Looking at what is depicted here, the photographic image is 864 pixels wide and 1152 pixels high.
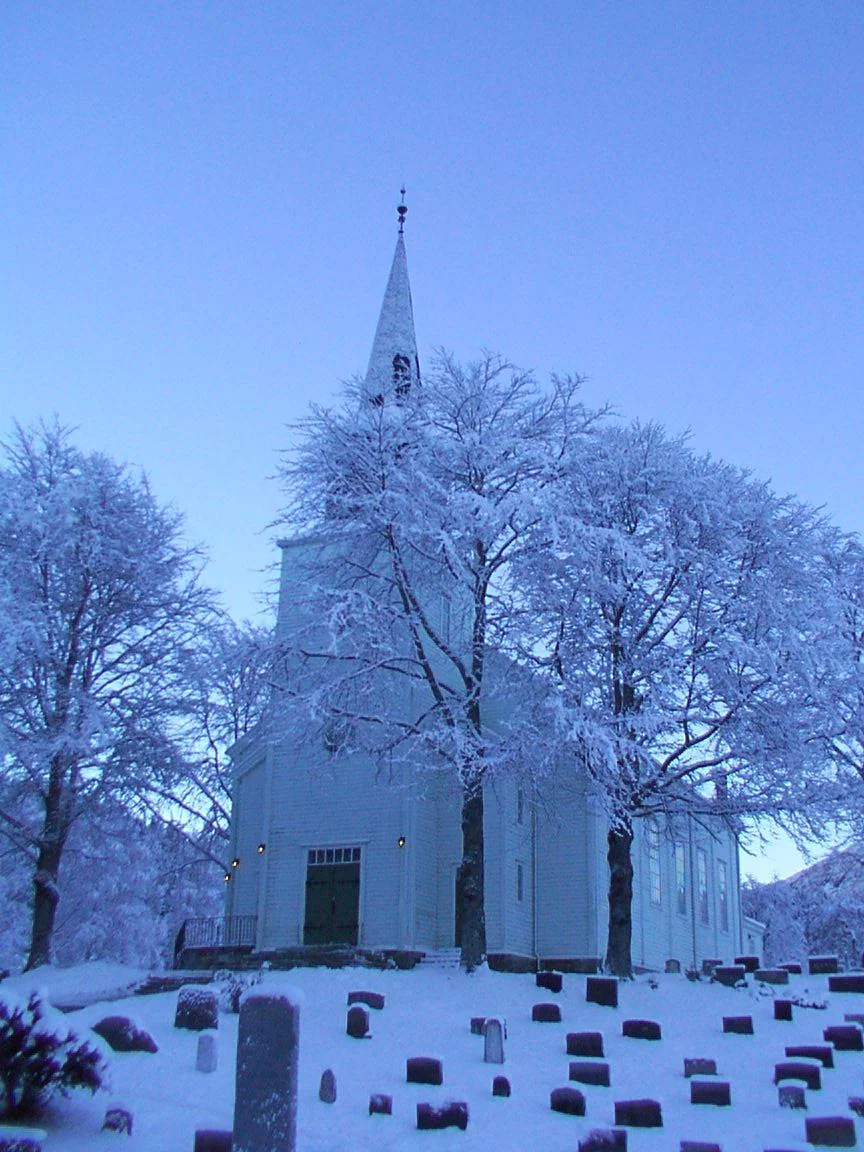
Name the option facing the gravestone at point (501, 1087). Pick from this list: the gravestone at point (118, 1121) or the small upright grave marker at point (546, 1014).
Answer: the small upright grave marker

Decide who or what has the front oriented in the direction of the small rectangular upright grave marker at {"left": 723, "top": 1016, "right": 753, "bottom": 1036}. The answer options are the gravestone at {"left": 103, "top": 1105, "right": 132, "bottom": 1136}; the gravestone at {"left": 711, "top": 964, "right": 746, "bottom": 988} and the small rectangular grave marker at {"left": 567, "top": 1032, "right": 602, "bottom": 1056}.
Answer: the gravestone at {"left": 711, "top": 964, "right": 746, "bottom": 988}

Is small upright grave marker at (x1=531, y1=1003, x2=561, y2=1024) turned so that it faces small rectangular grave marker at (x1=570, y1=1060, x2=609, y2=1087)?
yes

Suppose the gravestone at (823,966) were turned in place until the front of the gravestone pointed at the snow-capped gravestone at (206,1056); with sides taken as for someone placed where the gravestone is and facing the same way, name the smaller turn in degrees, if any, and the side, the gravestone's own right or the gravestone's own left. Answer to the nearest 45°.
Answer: approximately 45° to the gravestone's own right

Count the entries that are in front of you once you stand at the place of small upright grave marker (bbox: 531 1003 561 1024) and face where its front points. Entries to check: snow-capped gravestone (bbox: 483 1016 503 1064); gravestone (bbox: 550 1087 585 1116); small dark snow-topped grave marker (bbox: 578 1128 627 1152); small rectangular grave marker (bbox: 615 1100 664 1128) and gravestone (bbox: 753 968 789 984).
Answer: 4

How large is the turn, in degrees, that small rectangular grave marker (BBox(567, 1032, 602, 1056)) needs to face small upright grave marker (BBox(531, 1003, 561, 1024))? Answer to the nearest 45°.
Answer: approximately 180°

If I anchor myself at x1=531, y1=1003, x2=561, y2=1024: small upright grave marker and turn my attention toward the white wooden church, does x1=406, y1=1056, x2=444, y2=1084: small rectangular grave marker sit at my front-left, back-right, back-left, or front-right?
back-left

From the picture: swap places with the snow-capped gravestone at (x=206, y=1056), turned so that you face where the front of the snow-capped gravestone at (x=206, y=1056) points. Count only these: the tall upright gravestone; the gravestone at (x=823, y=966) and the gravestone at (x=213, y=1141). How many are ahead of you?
2

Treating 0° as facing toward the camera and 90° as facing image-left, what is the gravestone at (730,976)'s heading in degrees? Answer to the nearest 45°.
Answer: approximately 0°
